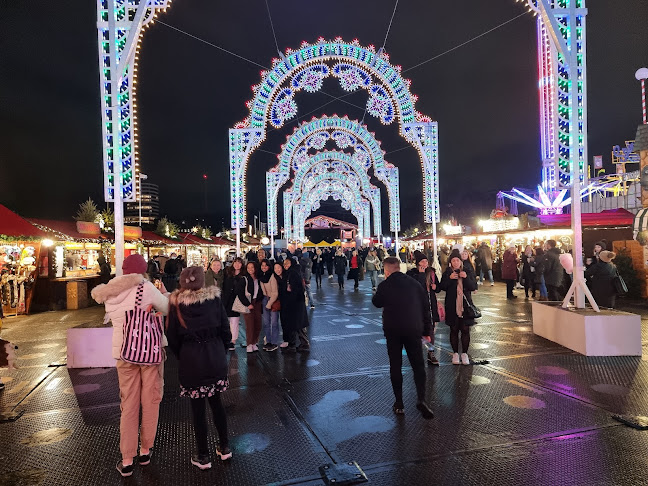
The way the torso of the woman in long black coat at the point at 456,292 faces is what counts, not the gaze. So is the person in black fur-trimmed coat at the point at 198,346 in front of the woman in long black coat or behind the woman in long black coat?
in front

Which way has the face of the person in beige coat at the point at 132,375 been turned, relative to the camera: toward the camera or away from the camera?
away from the camera

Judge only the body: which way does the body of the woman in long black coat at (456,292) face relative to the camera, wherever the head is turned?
toward the camera

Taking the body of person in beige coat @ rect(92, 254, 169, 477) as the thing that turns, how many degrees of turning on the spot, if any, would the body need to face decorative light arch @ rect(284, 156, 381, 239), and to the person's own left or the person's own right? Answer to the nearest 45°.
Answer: approximately 45° to the person's own right

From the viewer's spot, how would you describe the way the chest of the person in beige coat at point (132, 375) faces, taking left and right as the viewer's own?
facing away from the viewer

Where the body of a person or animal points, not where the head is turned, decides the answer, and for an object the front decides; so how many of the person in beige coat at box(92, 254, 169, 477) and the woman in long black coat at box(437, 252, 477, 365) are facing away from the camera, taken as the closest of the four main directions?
1

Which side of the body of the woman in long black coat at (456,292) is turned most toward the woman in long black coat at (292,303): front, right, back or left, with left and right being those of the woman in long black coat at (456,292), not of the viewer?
right

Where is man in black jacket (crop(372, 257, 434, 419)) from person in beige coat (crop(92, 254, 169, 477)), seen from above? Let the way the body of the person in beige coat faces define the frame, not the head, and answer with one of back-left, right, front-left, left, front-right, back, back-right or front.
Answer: right

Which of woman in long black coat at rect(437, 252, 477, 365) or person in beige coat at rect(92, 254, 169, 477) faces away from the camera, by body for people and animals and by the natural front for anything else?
the person in beige coat

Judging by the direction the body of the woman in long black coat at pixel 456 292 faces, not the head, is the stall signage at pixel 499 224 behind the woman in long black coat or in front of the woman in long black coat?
behind

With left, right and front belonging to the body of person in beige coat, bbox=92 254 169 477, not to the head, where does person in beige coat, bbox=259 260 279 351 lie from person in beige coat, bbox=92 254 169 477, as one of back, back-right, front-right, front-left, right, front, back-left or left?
front-right

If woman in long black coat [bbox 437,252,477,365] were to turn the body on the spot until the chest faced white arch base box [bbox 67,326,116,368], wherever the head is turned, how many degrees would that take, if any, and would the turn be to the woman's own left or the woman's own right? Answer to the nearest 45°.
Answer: approximately 90° to the woman's own right

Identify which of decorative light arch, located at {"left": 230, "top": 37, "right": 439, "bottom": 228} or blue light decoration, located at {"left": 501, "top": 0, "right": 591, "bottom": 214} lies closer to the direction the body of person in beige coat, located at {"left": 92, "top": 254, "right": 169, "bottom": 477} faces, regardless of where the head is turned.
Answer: the decorative light arch

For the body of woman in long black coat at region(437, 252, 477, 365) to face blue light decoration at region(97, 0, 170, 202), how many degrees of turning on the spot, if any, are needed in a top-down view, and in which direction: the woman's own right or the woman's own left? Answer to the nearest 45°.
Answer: approximately 90° to the woman's own right
